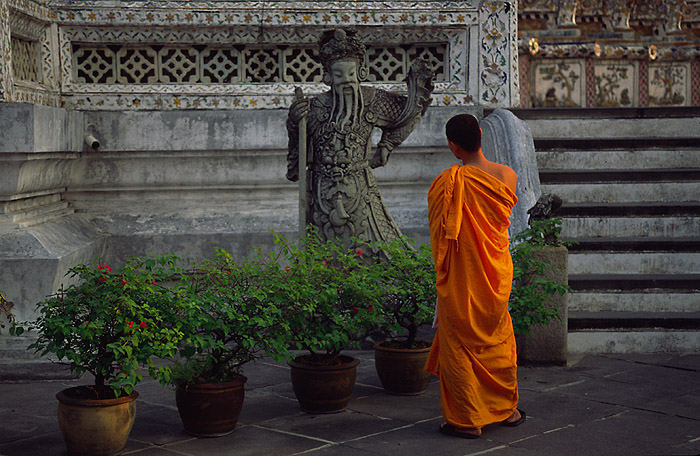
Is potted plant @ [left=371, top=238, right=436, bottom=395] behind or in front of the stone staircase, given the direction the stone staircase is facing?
in front

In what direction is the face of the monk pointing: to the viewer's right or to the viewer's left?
to the viewer's left

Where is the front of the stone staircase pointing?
toward the camera

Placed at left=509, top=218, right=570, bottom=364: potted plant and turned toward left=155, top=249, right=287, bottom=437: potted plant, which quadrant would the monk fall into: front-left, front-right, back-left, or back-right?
front-left

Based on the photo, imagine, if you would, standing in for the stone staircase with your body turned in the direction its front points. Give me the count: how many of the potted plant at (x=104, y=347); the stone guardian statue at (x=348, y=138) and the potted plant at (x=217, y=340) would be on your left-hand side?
0

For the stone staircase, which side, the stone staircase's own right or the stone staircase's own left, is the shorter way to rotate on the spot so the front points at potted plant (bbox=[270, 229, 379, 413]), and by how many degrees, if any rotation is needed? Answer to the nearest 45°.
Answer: approximately 45° to the stone staircase's own right

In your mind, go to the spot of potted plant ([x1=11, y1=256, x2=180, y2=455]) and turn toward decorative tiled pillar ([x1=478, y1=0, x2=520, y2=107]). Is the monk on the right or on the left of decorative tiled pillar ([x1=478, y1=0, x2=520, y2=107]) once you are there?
right

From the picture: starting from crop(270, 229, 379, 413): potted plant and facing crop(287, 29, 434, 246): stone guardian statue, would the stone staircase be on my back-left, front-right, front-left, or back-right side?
front-right

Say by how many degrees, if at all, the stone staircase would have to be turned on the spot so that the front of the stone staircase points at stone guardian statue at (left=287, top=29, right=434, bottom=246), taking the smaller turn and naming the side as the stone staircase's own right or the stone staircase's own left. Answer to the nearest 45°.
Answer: approximately 45° to the stone staircase's own right

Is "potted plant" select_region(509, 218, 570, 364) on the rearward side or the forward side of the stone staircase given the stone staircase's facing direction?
on the forward side

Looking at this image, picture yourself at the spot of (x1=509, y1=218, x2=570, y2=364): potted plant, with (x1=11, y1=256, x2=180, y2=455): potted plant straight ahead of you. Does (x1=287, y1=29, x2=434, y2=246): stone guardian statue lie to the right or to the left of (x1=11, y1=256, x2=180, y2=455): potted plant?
right

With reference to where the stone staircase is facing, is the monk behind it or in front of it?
in front
